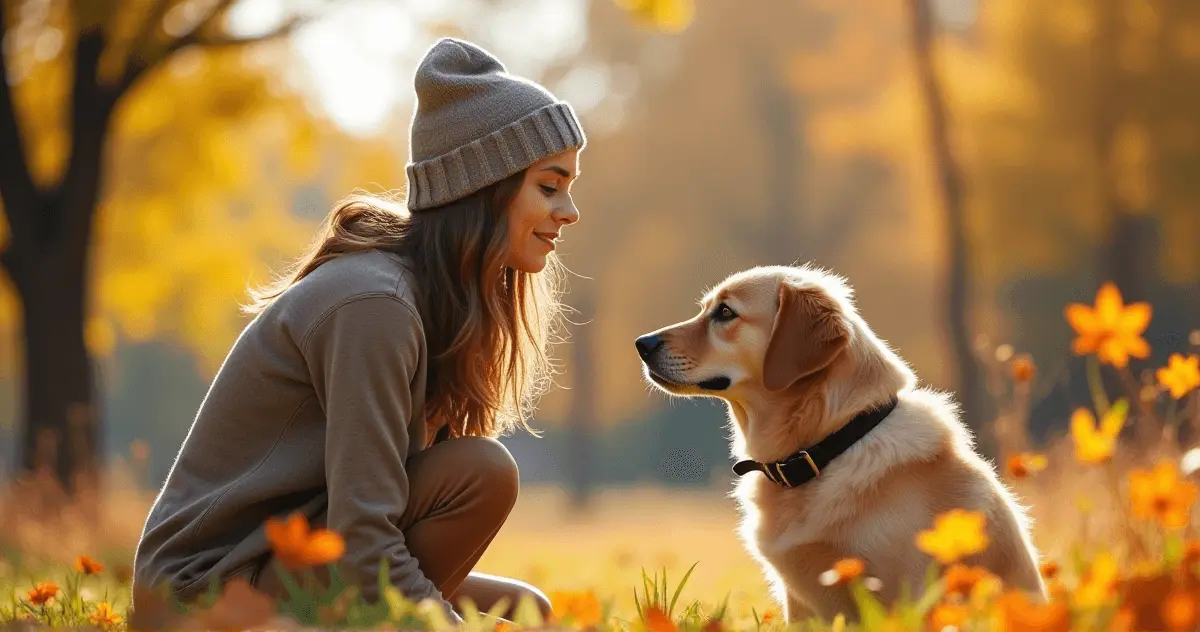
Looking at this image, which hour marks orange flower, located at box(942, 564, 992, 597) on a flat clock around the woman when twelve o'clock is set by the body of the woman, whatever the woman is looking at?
The orange flower is roughly at 2 o'clock from the woman.

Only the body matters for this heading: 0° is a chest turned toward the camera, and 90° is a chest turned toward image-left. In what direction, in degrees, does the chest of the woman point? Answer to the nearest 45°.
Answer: approximately 270°

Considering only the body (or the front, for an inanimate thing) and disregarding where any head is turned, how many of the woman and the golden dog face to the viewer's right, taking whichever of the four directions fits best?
1

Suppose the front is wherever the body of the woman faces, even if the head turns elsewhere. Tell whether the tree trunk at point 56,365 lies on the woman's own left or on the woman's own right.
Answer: on the woman's own left

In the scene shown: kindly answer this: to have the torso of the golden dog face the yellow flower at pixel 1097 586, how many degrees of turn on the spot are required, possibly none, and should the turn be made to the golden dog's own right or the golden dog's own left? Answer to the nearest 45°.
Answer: approximately 90° to the golden dog's own left

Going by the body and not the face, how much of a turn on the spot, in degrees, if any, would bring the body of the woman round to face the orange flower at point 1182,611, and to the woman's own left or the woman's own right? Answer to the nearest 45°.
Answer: approximately 45° to the woman's own right

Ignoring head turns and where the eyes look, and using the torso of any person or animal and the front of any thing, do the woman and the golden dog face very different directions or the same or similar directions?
very different directions

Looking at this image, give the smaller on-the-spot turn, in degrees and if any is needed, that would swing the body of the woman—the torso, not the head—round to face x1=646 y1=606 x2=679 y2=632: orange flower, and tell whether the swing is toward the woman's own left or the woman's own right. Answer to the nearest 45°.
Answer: approximately 90° to the woman's own right

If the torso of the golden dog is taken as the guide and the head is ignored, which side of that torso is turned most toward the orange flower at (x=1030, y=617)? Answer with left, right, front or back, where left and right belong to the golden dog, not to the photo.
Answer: left

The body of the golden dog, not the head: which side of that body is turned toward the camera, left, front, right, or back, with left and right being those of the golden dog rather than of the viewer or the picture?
left

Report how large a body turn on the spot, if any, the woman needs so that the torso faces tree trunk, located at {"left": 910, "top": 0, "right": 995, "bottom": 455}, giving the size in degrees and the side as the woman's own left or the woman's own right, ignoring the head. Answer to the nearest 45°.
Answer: approximately 45° to the woman's own left

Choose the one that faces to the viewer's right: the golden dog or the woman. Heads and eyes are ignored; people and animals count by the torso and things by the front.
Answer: the woman

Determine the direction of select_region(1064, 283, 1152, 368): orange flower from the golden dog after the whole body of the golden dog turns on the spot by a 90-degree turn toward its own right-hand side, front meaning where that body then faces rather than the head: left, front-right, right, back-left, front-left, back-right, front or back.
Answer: back-right
